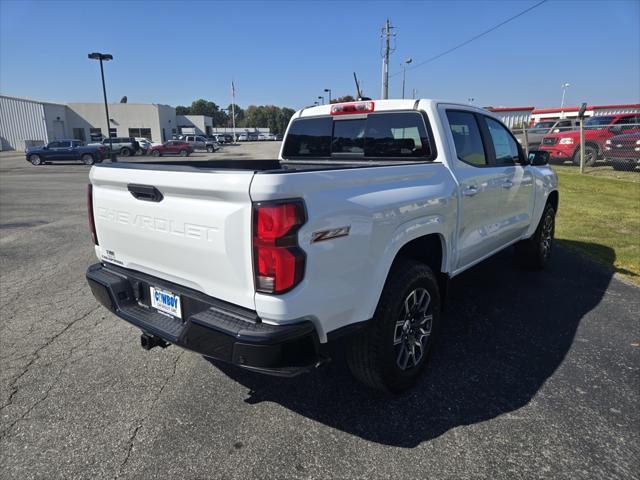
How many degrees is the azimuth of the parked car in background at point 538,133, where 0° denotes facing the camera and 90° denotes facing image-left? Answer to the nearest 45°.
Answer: approximately 45°

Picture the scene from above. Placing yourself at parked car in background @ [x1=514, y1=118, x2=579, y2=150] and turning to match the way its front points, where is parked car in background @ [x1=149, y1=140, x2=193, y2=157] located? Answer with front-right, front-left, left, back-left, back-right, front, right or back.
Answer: front-right

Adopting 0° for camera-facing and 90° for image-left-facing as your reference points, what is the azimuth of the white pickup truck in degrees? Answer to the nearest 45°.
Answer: approximately 225°

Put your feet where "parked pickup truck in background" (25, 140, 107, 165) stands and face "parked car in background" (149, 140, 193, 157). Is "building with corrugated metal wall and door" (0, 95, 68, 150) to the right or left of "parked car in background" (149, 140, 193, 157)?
left

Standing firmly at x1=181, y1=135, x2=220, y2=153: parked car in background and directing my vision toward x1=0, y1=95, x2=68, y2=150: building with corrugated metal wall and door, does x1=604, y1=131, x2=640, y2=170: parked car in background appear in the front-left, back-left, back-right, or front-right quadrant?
back-left

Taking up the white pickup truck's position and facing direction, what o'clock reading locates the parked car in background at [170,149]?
The parked car in background is roughly at 10 o'clock from the white pickup truck.

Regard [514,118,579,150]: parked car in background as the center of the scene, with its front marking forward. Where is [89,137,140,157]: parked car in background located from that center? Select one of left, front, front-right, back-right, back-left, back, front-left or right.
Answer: front-right

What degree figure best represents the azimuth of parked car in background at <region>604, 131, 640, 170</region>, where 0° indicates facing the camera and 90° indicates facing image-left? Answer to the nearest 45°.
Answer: approximately 45°

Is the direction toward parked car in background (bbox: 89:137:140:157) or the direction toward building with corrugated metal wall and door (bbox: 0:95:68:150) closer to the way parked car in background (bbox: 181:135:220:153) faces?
the parked car in background

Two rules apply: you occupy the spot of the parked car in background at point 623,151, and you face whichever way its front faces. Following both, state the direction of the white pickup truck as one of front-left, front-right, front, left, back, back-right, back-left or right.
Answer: front-left

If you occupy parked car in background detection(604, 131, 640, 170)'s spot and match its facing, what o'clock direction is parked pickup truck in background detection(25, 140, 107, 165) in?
parked pickup truck in background detection(25, 140, 107, 165) is roughly at 1 o'clock from parked car in background detection(604, 131, 640, 170).
